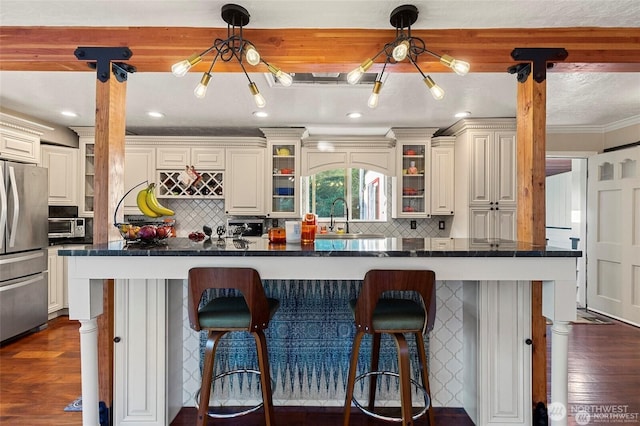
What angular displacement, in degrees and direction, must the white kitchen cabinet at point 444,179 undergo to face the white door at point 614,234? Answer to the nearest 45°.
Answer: approximately 90° to its left

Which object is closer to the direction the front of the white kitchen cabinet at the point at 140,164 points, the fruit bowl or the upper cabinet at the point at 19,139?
the fruit bowl

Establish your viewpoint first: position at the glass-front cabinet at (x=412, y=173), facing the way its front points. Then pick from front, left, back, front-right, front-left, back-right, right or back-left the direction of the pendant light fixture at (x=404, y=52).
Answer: front

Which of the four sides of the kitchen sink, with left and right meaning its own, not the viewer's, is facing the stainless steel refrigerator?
right

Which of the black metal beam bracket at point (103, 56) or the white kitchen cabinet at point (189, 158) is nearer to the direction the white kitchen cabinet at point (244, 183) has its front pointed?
the black metal beam bracket

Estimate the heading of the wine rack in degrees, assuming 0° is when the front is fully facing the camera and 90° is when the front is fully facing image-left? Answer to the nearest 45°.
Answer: approximately 0°

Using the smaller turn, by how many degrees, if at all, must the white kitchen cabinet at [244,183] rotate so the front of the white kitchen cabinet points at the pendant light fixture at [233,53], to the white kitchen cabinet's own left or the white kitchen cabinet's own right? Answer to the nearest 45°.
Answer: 0° — it already faces it

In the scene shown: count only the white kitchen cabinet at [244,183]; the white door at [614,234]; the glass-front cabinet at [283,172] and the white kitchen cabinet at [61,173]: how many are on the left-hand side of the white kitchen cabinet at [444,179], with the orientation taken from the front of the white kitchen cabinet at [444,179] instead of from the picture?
1

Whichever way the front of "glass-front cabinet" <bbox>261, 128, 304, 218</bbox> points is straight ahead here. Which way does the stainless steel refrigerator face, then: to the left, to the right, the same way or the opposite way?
to the left

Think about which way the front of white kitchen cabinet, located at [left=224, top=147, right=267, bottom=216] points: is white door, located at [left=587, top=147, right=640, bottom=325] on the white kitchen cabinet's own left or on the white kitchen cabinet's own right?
on the white kitchen cabinet's own left

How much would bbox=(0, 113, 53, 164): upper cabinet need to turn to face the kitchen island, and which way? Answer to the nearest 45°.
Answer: approximately 45° to its right

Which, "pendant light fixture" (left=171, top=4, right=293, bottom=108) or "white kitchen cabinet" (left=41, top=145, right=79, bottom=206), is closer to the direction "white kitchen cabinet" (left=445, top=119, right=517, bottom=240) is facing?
the pendant light fixture

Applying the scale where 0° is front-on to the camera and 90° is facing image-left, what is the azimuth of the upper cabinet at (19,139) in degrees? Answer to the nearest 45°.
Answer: approximately 315°

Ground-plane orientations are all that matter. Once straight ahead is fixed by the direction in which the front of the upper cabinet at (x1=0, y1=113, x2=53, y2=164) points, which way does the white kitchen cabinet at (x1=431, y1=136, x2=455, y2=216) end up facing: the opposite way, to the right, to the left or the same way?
to the right

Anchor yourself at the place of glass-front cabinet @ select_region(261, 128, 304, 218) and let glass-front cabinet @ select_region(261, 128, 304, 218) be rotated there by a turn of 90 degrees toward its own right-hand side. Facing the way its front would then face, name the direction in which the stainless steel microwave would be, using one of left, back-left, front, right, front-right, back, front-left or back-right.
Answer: front

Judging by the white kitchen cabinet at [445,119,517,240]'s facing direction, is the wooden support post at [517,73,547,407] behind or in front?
in front

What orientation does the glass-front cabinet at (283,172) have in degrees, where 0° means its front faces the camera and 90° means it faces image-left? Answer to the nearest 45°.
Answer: approximately 0°

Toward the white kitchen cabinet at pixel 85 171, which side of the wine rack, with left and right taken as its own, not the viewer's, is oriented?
right

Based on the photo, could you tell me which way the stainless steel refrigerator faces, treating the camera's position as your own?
facing the viewer and to the right of the viewer

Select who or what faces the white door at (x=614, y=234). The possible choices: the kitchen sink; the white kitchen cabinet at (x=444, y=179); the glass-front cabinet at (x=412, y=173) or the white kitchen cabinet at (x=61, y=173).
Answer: the white kitchen cabinet at (x=61, y=173)

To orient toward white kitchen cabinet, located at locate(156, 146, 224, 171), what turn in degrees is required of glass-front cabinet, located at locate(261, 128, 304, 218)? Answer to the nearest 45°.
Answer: approximately 90° to its right
